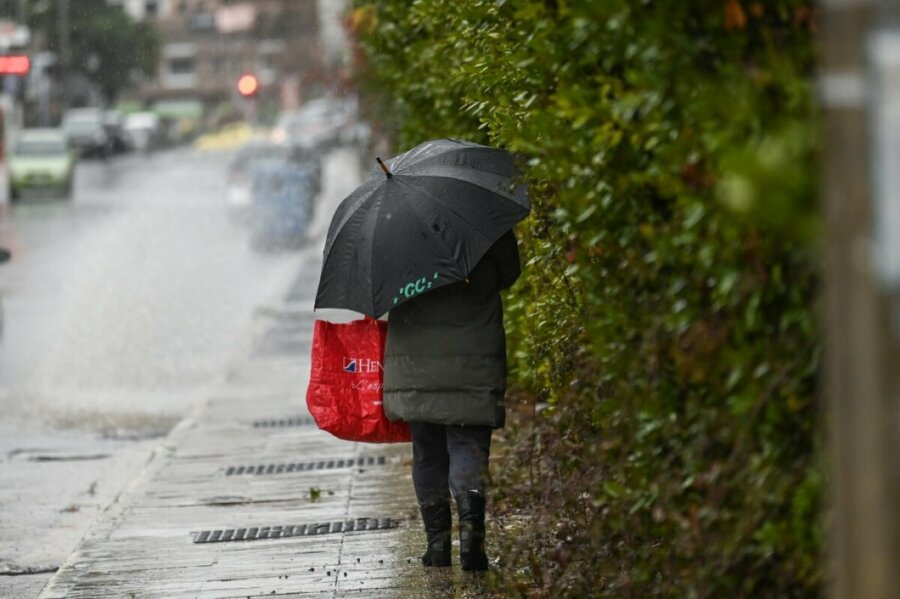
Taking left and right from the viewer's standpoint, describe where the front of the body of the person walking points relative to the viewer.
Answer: facing away from the viewer

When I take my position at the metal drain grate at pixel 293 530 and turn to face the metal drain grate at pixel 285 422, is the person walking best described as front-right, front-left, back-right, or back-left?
back-right

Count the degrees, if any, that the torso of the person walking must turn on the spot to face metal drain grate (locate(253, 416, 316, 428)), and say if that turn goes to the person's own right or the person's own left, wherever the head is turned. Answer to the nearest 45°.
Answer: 0° — they already face it

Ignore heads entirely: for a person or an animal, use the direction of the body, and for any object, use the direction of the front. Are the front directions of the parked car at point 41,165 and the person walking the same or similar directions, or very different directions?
very different directions

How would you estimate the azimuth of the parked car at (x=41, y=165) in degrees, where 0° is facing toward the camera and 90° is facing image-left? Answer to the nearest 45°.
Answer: approximately 0°

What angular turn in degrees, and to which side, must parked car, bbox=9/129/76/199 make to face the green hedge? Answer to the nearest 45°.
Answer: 0° — it already faces it

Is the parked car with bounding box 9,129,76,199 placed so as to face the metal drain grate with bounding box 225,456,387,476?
yes

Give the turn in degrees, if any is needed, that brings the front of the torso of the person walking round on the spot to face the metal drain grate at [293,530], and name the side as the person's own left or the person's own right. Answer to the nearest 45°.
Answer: approximately 45° to the person's own left

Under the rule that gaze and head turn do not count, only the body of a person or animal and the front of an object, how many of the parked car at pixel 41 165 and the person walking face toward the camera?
1

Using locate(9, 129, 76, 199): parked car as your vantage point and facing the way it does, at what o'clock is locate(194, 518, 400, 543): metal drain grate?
The metal drain grate is roughly at 12 o'clock from the parked car.
